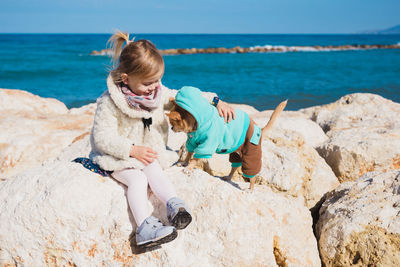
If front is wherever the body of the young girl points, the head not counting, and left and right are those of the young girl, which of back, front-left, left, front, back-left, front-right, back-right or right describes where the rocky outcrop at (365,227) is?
front-left

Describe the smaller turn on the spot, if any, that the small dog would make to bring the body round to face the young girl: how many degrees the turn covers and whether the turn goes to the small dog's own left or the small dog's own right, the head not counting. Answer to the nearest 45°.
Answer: approximately 45° to the small dog's own left

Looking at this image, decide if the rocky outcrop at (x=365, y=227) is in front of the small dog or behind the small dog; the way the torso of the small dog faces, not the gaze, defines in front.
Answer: behind

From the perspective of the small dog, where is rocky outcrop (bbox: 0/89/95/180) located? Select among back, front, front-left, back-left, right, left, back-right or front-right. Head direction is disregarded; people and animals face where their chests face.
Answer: front-right

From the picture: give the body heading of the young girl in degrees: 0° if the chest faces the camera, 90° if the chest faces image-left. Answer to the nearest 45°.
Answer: approximately 315°

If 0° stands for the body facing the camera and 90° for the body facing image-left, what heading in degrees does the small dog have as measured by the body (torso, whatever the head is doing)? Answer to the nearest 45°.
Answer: approximately 90°

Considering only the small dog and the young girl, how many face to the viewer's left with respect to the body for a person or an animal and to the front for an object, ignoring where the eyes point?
1
